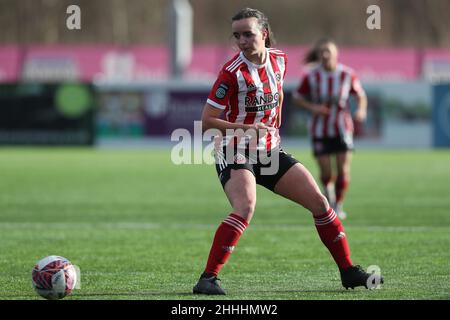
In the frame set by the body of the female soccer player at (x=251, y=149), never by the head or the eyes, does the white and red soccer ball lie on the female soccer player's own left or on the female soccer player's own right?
on the female soccer player's own right

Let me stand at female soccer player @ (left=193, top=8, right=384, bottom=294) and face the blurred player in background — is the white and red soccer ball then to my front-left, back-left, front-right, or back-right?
back-left

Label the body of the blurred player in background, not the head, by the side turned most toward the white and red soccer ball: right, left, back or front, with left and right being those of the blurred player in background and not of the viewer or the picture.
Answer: front

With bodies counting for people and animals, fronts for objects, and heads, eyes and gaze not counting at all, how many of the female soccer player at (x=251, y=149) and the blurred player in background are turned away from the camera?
0

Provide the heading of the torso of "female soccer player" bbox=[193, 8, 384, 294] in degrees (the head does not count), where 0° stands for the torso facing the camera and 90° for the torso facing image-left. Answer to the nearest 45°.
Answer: approximately 315°

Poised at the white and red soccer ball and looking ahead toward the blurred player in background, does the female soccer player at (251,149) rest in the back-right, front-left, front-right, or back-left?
front-right

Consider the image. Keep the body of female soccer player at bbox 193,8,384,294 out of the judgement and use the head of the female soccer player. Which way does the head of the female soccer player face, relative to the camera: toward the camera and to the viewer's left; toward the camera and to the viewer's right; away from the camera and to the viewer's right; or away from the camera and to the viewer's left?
toward the camera and to the viewer's left

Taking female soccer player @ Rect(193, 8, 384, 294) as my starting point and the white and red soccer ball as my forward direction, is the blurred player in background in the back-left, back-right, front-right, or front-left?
back-right

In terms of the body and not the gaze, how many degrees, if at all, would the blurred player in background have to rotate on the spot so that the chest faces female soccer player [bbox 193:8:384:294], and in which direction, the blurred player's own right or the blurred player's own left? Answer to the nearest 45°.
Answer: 0° — they already face them

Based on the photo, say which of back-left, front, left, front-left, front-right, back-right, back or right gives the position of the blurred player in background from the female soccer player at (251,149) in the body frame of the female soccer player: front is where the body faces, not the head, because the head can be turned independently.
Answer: back-left

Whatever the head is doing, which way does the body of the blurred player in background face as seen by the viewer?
toward the camera
